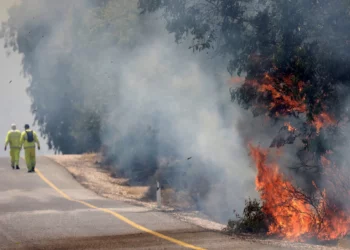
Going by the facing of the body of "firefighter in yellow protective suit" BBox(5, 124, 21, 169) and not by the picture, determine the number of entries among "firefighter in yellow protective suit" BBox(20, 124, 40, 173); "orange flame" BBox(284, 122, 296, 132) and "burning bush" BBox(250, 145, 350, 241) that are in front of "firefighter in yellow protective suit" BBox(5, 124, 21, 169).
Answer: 0

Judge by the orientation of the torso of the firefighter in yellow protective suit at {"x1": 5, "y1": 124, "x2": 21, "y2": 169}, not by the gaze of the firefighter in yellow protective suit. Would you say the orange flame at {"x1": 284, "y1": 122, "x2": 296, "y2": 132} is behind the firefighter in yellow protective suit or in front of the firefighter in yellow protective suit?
behind

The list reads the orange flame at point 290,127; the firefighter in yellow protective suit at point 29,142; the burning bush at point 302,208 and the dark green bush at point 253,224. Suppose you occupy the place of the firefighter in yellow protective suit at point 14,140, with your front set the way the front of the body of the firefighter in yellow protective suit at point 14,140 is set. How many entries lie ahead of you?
0

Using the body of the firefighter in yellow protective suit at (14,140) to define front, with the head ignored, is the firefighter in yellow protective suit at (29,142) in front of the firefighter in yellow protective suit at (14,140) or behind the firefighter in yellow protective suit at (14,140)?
behind

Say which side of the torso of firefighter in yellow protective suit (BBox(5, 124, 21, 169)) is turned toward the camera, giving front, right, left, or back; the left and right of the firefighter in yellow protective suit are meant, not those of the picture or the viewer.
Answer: back

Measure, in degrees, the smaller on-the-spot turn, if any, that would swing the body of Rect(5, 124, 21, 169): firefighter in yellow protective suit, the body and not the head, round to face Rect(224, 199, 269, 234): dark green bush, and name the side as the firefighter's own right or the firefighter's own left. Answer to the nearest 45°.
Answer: approximately 180°

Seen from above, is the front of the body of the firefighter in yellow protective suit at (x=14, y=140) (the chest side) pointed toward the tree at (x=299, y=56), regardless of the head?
no
